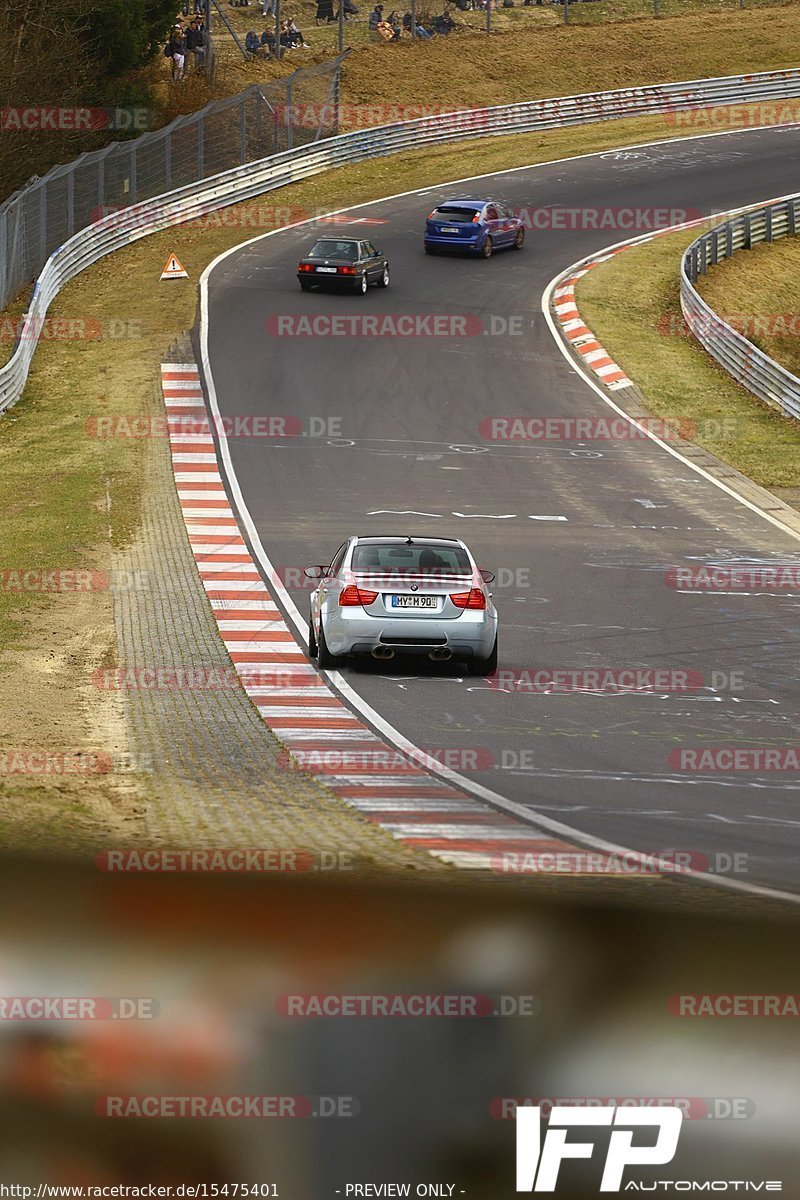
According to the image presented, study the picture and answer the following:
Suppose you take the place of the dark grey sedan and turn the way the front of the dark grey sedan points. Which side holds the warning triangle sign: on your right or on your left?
on your left

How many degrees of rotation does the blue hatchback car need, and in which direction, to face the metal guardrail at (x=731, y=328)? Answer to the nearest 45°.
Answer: approximately 90° to its right

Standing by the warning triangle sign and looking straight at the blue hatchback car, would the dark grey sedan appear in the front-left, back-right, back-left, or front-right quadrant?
front-right

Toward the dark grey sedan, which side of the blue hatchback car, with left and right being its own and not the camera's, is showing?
back

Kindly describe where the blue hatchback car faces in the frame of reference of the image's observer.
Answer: facing away from the viewer and to the right of the viewer

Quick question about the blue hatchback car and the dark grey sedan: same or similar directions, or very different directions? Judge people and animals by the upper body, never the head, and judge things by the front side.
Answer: same or similar directions

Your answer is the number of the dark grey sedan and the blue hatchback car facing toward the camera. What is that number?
0

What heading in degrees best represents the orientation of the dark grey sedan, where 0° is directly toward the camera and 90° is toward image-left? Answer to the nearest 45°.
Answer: approximately 225°

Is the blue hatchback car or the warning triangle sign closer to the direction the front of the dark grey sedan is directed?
the blue hatchback car

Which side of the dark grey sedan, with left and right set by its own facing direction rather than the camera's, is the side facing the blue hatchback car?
front
